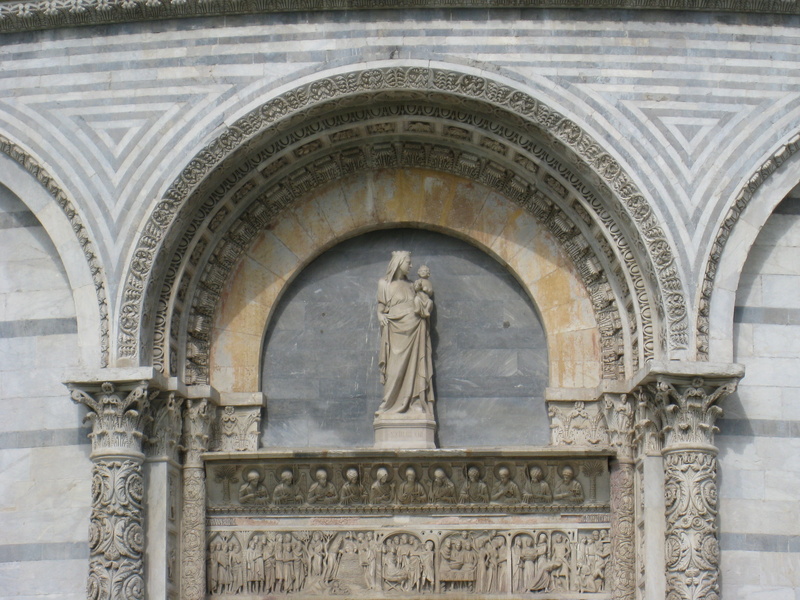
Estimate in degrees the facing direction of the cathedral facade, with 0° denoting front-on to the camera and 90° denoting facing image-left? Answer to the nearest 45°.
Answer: approximately 0°

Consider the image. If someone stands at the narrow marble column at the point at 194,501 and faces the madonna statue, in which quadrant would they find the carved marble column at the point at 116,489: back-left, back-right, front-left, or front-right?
back-right
